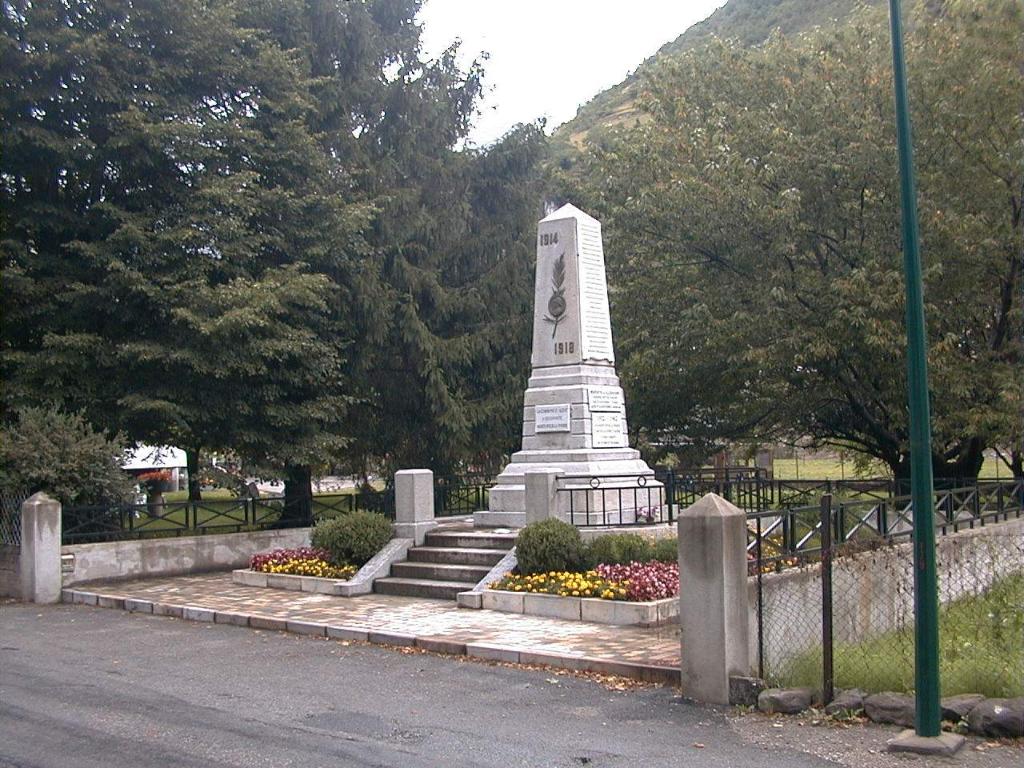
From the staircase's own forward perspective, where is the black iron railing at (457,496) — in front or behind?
behind

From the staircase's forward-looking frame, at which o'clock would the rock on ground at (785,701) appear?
The rock on ground is roughly at 10 o'clock from the staircase.

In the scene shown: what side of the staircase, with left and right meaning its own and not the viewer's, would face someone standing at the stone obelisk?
back

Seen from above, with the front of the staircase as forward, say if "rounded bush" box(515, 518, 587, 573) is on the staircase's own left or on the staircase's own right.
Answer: on the staircase's own left

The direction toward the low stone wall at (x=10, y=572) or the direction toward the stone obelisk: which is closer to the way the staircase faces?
the low stone wall

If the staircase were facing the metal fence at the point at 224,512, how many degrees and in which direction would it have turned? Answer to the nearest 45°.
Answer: approximately 90° to its right

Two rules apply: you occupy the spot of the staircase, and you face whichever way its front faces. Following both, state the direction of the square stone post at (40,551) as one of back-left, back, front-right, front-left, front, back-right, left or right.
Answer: front-right

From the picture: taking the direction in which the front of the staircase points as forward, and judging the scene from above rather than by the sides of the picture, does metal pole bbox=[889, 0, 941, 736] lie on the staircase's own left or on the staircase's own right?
on the staircase's own left

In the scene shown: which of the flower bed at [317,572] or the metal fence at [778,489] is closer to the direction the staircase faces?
the flower bed

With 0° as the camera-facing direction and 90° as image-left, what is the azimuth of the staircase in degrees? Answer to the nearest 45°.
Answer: approximately 45°

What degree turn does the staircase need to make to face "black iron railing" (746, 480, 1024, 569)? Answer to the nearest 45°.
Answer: approximately 90° to its left

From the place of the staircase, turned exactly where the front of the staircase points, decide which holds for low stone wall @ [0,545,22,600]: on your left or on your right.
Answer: on your right

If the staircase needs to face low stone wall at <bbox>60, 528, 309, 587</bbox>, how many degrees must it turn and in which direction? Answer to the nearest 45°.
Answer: approximately 90° to its right
